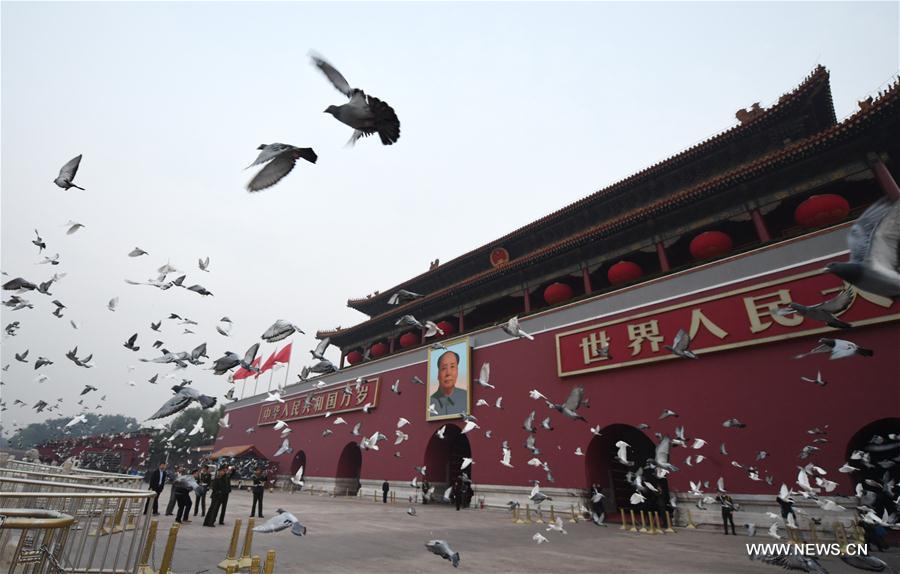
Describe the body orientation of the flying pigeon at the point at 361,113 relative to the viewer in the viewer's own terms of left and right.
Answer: facing to the left of the viewer

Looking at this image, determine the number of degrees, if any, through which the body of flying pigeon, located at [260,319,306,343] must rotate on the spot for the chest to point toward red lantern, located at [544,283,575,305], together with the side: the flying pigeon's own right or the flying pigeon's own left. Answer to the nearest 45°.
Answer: approximately 135° to the flying pigeon's own right

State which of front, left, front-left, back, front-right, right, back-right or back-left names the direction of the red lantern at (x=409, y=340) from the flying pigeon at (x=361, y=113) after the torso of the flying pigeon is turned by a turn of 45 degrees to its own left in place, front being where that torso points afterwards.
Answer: back-right

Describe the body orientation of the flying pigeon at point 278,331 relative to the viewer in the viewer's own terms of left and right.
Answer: facing to the left of the viewer

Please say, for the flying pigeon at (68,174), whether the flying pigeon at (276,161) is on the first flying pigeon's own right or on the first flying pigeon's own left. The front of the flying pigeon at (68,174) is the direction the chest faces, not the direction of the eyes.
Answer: on the first flying pigeon's own left

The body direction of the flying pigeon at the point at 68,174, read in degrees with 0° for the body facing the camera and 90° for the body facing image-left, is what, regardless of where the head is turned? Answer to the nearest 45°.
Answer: approximately 90°

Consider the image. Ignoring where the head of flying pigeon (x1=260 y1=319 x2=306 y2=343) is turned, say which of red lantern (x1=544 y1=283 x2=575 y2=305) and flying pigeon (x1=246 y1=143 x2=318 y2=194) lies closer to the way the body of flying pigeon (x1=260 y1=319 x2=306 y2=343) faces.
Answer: the flying pigeon

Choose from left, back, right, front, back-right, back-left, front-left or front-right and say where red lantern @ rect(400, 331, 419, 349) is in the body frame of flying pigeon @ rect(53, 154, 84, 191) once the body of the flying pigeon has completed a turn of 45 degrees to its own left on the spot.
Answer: back
